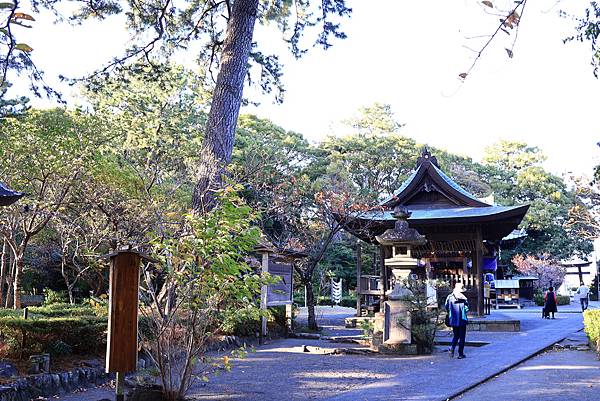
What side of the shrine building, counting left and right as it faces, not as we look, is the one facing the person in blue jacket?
front

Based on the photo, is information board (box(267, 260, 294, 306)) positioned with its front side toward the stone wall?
no

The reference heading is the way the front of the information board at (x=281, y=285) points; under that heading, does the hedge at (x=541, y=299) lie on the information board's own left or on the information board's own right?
on the information board's own left

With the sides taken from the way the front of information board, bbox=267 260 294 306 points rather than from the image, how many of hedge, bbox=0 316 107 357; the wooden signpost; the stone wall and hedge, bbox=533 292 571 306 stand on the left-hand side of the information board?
1

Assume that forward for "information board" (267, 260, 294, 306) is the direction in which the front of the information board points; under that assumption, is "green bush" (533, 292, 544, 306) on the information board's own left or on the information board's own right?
on the information board's own left

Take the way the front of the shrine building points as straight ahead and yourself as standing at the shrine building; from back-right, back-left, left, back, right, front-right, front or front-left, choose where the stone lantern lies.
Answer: front

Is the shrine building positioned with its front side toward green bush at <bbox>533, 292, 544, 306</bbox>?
no

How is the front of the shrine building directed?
toward the camera

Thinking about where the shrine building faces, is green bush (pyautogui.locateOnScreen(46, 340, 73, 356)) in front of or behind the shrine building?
in front

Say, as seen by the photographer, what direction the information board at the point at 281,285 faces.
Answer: facing the viewer and to the right of the viewer

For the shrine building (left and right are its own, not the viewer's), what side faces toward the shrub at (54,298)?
right

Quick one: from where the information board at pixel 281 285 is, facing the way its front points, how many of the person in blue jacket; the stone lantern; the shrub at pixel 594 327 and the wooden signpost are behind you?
0

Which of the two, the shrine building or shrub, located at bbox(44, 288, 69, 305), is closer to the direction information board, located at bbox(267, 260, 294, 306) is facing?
the shrine building

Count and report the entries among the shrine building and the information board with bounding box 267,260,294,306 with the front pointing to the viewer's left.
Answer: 0

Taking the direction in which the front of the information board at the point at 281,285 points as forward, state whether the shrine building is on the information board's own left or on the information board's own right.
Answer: on the information board's own left

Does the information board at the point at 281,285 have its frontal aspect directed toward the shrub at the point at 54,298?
no
